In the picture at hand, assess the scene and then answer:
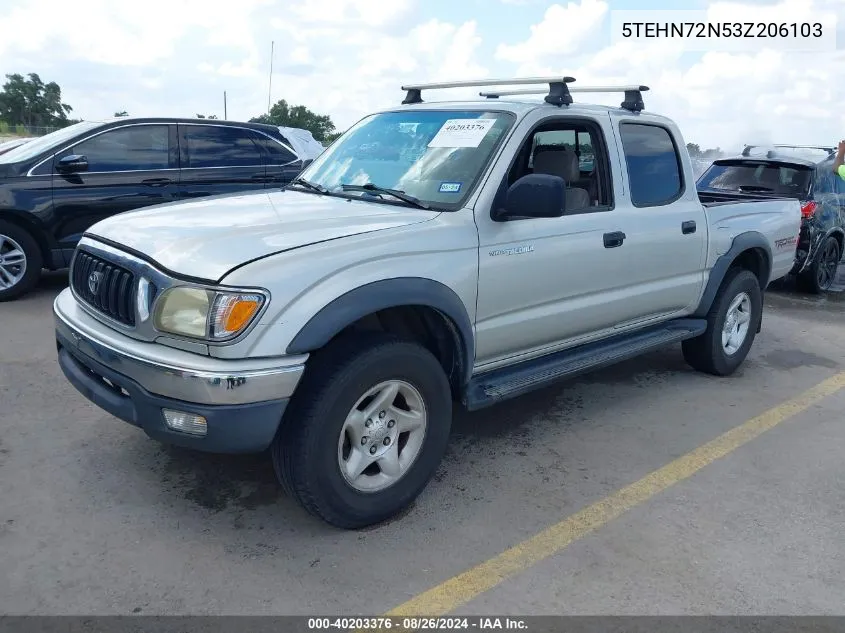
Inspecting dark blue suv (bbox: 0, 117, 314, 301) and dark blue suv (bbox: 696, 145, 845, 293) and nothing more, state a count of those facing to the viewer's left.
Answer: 1

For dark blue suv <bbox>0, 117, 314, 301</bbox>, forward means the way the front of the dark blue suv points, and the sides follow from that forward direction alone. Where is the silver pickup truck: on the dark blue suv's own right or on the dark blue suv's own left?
on the dark blue suv's own left

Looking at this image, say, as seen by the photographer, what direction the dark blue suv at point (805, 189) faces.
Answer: facing away from the viewer and to the right of the viewer

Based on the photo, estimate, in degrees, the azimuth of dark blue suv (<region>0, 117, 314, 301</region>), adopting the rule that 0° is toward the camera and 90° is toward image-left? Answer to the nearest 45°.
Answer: approximately 90°

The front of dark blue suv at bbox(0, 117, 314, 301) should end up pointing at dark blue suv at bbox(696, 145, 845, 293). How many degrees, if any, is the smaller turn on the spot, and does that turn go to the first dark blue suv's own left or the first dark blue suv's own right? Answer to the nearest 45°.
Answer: approximately 180°

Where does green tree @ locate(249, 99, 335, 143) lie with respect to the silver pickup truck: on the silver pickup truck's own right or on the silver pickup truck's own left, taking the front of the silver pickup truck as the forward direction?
on the silver pickup truck's own right

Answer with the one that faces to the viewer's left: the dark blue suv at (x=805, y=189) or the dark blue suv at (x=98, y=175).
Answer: the dark blue suv at (x=98, y=175)

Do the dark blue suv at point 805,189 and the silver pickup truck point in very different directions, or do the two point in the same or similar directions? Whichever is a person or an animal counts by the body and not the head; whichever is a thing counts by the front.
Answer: very different directions

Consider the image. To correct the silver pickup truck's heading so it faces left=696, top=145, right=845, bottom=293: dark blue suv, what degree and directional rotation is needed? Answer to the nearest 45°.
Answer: approximately 180°

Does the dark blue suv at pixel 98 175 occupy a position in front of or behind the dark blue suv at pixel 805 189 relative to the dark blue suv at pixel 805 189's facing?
behind

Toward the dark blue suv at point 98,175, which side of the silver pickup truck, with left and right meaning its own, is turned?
right
